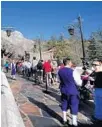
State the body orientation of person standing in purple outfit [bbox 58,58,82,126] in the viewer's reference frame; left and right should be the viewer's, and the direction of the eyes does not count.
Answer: facing away from the viewer and to the right of the viewer

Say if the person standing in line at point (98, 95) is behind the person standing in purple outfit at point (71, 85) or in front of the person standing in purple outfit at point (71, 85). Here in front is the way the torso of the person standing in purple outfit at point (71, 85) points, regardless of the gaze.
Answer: in front
